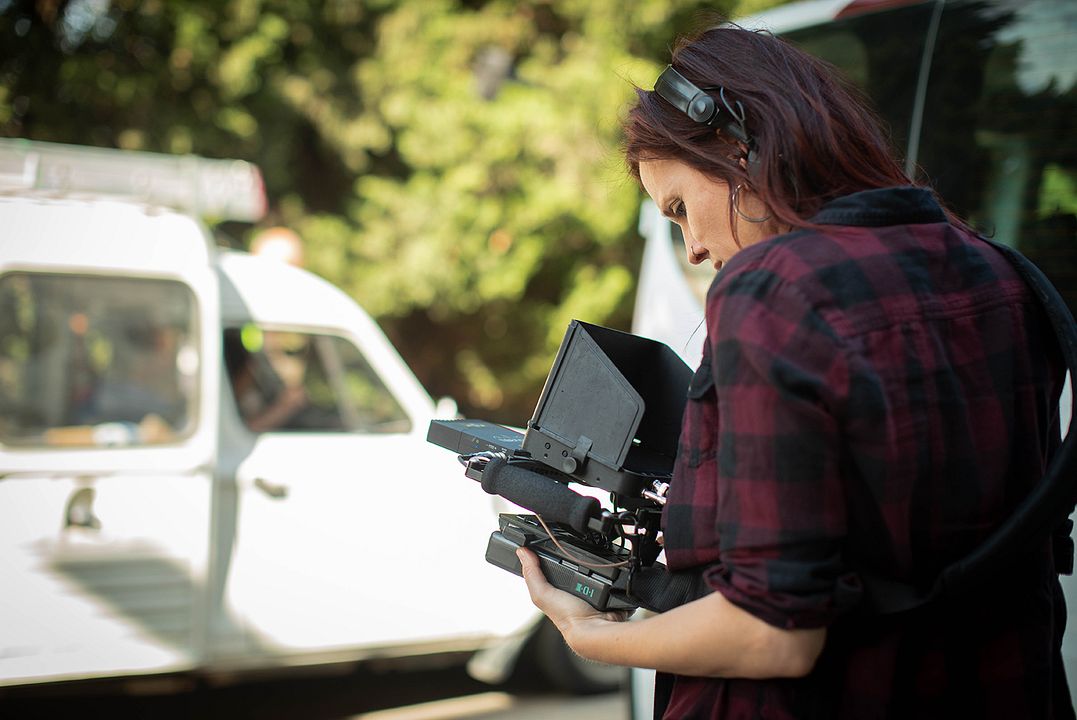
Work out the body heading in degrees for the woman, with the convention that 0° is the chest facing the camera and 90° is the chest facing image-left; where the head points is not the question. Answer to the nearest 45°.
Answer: approximately 135°

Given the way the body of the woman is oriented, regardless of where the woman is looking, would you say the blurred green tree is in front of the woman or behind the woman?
in front

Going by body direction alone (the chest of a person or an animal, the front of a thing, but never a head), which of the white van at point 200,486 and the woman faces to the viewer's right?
the white van

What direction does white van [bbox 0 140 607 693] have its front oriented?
to the viewer's right

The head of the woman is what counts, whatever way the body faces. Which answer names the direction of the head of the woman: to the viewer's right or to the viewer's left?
to the viewer's left

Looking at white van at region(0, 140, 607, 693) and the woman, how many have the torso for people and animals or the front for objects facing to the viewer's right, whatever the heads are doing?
1

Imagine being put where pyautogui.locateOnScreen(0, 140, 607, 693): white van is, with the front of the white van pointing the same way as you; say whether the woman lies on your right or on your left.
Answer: on your right

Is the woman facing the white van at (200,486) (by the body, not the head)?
yes

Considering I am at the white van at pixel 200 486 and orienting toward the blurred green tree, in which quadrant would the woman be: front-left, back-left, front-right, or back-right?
back-right

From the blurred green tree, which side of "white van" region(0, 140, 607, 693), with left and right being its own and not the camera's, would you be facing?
left
